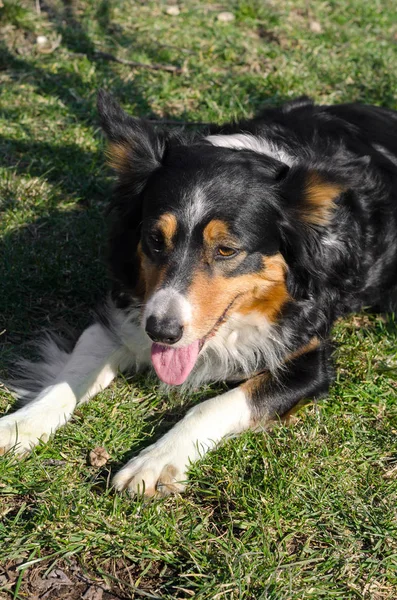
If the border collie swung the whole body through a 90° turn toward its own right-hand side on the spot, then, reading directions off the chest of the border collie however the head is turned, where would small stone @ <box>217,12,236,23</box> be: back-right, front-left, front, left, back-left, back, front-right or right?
front-right

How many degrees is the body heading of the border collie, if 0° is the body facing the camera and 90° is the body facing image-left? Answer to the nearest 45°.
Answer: approximately 45°

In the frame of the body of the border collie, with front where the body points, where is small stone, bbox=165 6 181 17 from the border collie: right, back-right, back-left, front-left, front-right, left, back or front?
back-right

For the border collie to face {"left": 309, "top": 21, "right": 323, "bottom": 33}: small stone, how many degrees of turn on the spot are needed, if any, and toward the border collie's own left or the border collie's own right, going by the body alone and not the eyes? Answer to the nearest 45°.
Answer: approximately 135° to the border collie's own right
